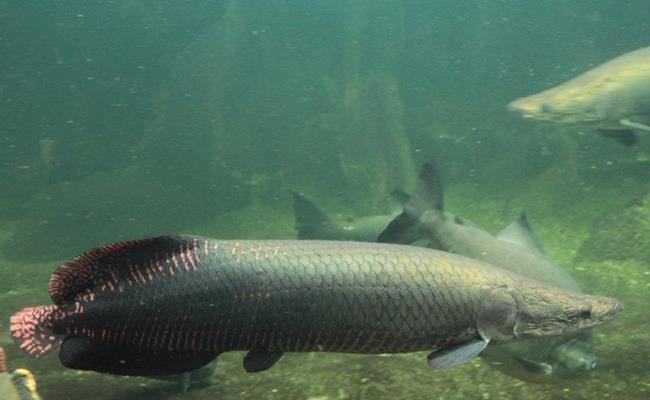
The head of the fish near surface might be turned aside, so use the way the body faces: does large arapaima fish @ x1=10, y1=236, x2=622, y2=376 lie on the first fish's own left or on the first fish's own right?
on the first fish's own left

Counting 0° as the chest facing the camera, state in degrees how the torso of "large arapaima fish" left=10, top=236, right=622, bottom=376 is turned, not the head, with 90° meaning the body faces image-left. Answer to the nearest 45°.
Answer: approximately 270°

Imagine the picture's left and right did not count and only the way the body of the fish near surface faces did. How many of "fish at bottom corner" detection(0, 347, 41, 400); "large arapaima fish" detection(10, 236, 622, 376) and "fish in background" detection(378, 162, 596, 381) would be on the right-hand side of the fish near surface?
0

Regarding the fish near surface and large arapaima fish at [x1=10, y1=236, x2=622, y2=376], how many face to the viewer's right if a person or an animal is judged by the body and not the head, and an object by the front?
1

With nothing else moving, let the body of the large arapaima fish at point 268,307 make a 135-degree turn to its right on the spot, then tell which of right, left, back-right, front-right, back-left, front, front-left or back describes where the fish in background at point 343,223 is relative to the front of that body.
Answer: back-right

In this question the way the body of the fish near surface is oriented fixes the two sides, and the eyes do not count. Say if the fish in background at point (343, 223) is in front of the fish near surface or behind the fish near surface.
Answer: in front

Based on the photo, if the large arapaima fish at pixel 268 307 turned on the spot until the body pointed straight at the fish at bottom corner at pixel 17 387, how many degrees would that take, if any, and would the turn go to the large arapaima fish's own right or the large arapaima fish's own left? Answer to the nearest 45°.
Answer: approximately 180°

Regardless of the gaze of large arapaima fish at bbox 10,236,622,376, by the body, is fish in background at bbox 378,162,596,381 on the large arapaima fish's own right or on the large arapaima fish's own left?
on the large arapaima fish's own left

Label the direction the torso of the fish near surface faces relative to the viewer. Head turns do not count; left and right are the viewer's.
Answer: facing to the left of the viewer

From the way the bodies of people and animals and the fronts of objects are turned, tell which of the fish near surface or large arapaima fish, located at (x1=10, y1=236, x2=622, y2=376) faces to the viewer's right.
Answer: the large arapaima fish

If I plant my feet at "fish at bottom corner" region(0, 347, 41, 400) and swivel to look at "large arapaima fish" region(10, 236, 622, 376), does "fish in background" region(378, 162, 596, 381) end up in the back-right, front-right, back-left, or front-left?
front-left
